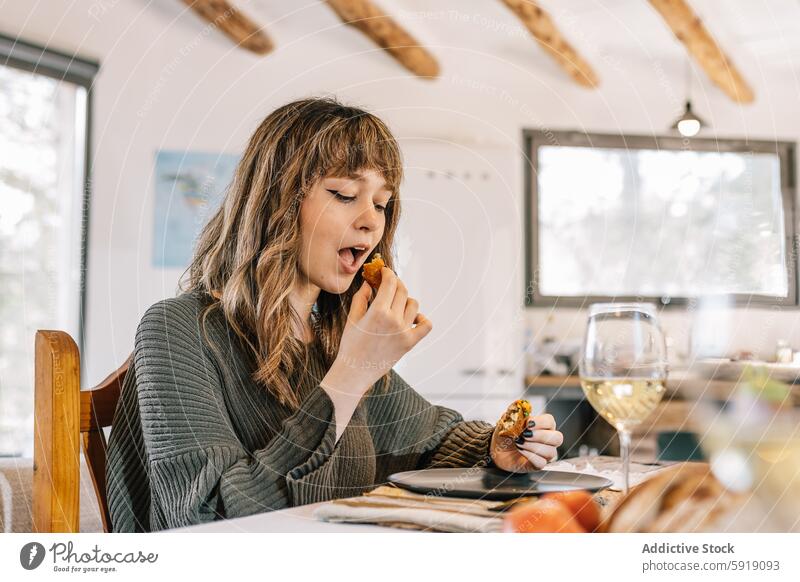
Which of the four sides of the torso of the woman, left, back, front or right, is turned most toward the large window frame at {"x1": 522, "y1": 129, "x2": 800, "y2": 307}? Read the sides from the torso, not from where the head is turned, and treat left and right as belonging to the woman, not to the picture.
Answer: left

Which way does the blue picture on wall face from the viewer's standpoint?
toward the camera

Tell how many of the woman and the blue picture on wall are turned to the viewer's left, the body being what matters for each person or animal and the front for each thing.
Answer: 0

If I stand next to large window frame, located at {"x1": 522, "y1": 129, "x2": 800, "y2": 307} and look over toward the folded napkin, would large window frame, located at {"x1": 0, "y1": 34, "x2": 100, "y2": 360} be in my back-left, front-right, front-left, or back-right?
front-right
